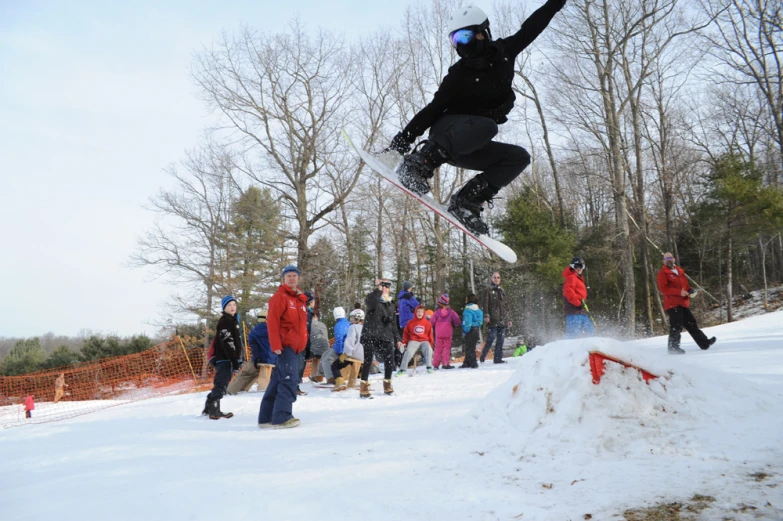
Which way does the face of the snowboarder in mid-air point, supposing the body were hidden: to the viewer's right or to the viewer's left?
to the viewer's left

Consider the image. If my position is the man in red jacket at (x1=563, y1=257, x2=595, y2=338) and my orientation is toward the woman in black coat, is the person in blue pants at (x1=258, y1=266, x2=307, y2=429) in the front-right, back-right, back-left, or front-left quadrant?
front-left

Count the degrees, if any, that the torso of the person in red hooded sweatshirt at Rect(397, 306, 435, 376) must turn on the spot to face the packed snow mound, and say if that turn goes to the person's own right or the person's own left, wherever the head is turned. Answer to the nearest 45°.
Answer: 0° — they already face it

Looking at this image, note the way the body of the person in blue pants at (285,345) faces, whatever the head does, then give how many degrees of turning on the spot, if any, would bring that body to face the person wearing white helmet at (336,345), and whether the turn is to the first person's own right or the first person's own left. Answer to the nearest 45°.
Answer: approximately 135° to the first person's own left

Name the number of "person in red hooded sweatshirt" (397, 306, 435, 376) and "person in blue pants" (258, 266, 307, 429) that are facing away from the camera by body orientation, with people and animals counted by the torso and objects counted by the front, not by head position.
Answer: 0

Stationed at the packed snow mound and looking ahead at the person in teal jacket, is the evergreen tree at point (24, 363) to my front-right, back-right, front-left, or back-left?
front-left

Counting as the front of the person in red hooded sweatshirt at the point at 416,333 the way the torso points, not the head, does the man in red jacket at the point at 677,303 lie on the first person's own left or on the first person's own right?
on the first person's own left

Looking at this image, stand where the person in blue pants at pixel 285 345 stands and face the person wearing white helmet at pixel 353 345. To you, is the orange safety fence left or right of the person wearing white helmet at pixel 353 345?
left

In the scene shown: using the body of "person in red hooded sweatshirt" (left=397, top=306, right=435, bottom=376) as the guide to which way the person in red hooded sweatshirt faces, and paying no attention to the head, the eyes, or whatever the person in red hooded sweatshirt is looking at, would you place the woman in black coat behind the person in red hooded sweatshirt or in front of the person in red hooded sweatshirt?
in front

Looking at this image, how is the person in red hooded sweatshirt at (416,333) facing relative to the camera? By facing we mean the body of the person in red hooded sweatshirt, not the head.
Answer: toward the camera

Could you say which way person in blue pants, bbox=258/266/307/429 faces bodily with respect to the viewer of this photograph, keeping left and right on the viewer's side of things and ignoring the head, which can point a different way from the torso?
facing the viewer and to the right of the viewer

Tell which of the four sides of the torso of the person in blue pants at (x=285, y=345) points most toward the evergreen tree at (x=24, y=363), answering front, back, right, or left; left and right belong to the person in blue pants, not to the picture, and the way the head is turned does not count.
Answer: back

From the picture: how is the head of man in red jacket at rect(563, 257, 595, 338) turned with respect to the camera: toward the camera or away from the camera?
toward the camera
